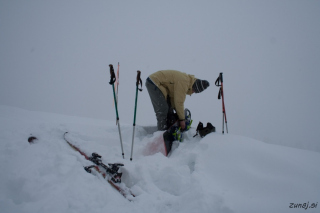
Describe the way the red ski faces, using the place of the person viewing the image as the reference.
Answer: facing away from the viewer and to the left of the viewer
